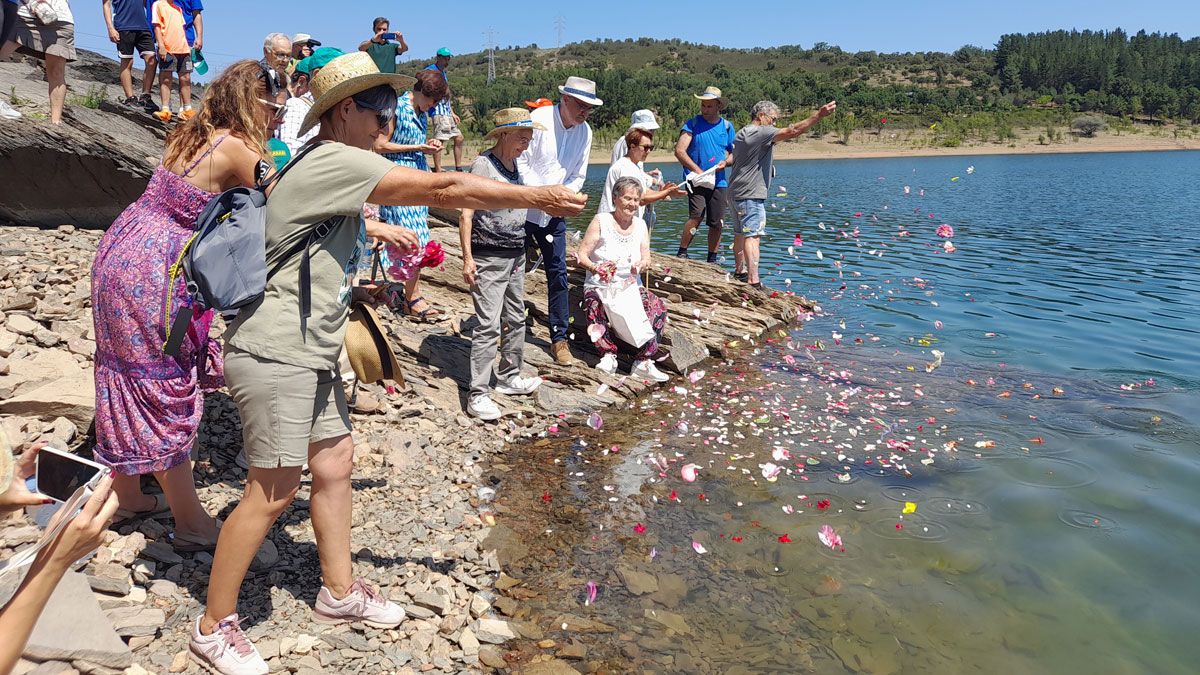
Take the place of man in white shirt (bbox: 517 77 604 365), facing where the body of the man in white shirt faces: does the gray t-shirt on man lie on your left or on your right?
on your left

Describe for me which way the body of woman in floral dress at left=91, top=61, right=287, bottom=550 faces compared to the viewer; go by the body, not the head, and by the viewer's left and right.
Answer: facing away from the viewer and to the right of the viewer

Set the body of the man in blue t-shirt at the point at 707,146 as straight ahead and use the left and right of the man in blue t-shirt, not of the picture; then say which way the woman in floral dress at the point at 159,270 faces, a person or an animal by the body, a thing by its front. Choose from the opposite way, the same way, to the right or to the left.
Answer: the opposite way

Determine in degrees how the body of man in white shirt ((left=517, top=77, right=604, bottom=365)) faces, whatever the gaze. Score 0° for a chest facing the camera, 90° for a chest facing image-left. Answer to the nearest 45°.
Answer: approximately 315°

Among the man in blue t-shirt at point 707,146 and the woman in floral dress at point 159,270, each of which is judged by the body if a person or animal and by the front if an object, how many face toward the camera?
1

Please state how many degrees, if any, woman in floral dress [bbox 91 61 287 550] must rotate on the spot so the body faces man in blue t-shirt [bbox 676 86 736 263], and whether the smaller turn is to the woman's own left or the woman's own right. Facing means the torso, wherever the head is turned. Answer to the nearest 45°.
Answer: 0° — they already face them

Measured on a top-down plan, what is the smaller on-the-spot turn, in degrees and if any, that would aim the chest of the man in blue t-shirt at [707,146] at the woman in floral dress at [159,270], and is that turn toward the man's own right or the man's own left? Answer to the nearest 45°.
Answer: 0° — they already face them

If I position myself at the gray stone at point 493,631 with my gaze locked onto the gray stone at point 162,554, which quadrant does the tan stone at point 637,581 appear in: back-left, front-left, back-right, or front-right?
back-right
